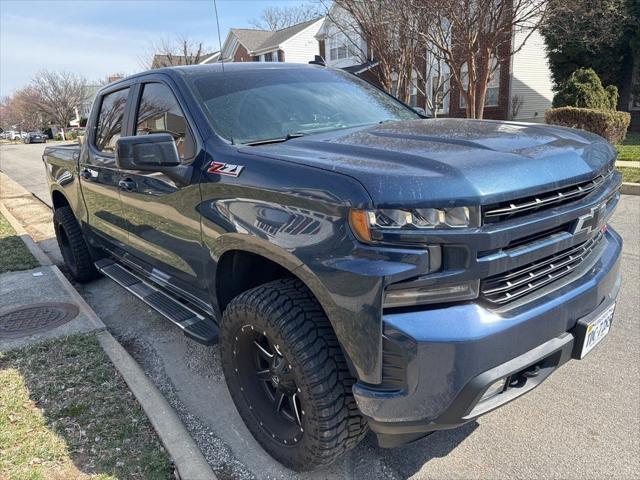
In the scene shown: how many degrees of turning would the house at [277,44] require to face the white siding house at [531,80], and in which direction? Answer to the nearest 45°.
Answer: approximately 90° to its left

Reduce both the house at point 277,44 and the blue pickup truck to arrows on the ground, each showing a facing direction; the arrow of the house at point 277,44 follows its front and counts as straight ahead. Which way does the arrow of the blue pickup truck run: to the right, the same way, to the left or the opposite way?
to the left

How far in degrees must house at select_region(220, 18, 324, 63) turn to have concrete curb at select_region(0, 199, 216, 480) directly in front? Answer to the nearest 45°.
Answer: approximately 45° to its left

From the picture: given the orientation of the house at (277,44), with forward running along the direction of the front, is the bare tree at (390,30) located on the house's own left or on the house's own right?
on the house's own left

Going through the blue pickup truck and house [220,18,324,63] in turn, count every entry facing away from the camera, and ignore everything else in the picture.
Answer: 0

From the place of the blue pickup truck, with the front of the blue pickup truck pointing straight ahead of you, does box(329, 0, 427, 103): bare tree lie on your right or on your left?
on your left

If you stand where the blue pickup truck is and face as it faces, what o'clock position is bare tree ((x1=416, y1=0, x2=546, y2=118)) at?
The bare tree is roughly at 8 o'clock from the blue pickup truck.

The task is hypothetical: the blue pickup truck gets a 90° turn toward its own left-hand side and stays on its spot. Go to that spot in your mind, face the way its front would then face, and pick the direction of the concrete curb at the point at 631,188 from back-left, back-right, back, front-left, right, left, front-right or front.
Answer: front

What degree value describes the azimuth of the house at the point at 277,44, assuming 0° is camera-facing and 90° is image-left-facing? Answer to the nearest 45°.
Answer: approximately 45°
